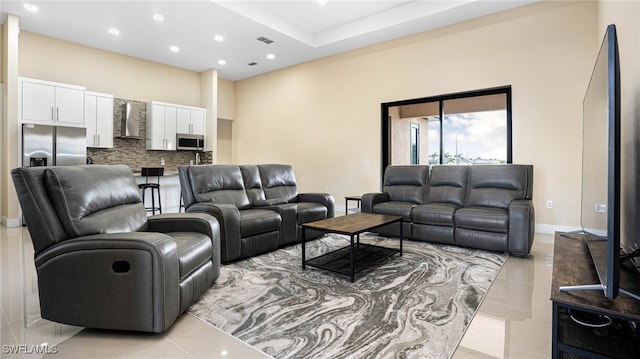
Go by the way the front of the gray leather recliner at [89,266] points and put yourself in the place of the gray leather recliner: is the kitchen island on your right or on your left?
on your left

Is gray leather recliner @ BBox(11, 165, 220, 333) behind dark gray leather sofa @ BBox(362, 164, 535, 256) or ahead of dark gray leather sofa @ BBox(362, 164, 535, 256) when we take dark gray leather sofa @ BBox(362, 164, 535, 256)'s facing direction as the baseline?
ahead

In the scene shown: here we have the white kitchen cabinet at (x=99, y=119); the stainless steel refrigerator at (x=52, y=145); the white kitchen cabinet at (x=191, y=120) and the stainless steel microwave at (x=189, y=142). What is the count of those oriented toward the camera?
4

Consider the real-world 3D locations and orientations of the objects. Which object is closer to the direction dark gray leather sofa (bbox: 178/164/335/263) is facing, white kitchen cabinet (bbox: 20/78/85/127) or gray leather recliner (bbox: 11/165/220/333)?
the gray leather recliner

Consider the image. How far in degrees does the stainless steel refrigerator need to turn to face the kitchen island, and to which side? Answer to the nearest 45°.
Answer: approximately 90° to its left

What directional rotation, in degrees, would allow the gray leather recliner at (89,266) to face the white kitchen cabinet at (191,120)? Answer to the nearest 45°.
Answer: approximately 135° to its left

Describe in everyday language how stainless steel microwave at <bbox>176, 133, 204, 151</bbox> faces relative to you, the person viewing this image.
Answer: facing the viewer

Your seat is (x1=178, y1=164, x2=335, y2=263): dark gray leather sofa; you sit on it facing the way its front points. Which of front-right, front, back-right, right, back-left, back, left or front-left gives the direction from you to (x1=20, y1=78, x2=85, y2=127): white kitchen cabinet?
back

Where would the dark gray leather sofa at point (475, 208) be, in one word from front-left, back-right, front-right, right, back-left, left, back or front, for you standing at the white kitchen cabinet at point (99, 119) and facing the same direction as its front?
front-left

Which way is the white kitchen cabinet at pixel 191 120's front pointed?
toward the camera

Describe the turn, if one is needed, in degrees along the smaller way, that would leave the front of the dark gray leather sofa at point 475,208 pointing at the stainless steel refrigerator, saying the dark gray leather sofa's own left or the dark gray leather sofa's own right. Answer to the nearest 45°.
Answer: approximately 45° to the dark gray leather sofa's own right

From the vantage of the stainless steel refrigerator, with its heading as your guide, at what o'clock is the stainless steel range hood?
The stainless steel range hood is roughly at 8 o'clock from the stainless steel refrigerator.

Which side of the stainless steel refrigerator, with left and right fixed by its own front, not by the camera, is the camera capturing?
front

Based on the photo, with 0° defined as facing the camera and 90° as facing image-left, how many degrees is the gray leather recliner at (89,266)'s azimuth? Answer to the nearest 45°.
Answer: approximately 315°

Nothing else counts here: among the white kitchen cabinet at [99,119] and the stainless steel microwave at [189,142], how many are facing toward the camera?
2

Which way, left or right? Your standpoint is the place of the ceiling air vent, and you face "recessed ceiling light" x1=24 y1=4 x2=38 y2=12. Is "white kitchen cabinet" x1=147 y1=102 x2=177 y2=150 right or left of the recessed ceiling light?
right
